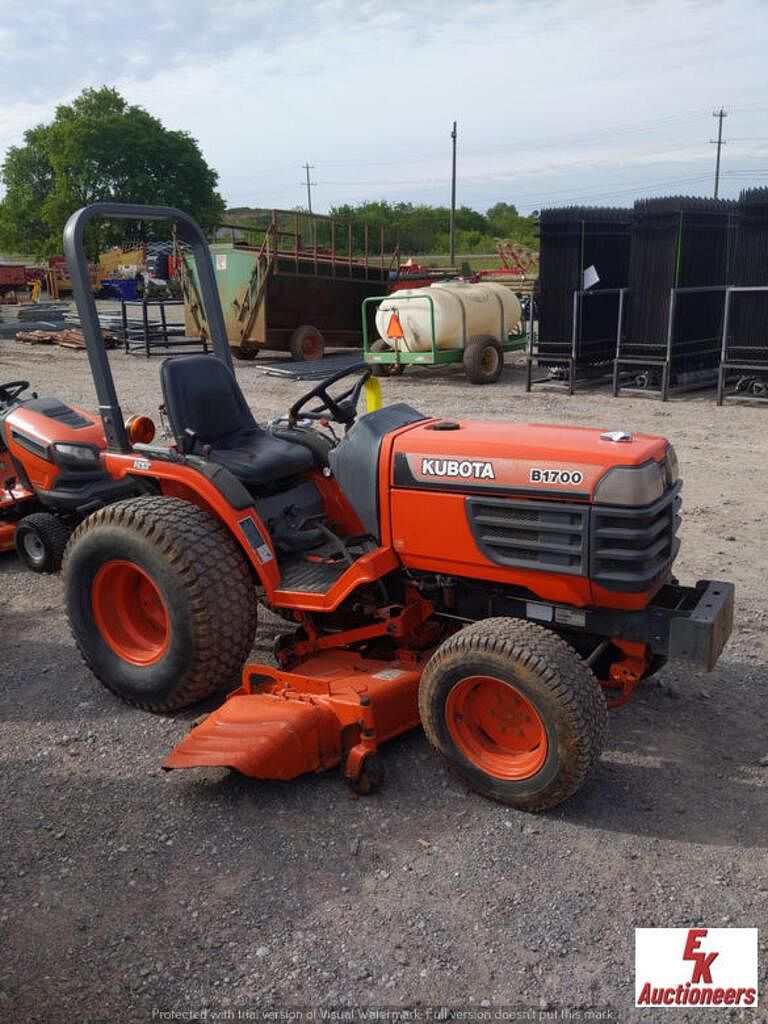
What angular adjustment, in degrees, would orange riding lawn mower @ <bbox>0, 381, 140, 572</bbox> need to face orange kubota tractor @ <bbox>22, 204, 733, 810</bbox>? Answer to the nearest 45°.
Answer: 0° — it already faces it

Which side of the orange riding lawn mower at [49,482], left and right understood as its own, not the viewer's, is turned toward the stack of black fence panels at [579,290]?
left

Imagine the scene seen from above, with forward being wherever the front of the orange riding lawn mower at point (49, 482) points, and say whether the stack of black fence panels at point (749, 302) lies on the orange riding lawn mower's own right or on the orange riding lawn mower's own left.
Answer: on the orange riding lawn mower's own left

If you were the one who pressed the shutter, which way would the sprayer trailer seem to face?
facing away from the viewer and to the right of the viewer

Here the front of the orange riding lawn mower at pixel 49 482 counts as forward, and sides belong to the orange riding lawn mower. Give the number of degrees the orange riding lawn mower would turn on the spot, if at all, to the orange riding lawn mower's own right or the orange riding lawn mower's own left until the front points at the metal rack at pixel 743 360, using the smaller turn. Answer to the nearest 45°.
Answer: approximately 45° to the orange riding lawn mower's own left

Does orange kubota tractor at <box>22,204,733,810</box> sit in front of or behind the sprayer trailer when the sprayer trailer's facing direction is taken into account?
behind

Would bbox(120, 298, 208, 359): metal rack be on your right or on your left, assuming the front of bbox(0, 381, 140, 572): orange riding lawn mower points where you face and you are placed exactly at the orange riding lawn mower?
on your left

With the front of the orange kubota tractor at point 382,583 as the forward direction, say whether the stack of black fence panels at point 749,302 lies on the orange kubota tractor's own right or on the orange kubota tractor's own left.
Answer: on the orange kubota tractor's own left

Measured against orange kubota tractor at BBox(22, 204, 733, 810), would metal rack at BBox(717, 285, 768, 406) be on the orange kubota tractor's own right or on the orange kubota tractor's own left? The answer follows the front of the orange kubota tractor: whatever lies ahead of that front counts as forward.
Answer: on the orange kubota tractor's own left

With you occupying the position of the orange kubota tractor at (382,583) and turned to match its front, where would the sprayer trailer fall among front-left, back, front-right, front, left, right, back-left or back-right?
back-left
